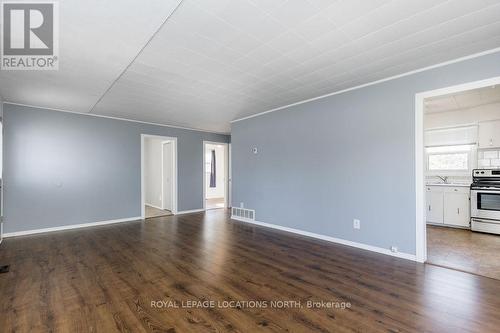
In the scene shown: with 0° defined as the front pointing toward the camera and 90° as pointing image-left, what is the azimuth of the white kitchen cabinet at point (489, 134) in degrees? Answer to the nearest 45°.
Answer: approximately 0°

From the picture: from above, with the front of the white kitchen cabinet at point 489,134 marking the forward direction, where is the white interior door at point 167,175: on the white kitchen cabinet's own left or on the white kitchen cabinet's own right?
on the white kitchen cabinet's own right

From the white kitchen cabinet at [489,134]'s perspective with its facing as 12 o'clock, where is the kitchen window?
The kitchen window is roughly at 4 o'clock from the white kitchen cabinet.
